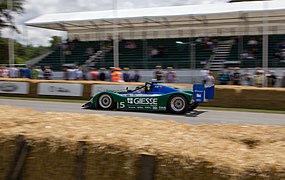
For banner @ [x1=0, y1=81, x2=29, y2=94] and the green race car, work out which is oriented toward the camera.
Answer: the banner

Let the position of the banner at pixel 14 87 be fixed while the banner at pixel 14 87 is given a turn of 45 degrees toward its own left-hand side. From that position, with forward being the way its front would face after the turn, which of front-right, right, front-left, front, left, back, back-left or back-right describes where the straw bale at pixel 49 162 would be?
front-right

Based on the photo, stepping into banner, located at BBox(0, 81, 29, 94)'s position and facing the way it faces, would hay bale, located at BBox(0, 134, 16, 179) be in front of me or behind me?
in front

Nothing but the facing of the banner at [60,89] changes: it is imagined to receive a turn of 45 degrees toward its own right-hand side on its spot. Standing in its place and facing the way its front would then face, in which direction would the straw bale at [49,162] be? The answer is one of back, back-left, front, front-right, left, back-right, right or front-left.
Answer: front-left

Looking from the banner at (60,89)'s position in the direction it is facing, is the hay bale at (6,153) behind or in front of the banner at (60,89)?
in front

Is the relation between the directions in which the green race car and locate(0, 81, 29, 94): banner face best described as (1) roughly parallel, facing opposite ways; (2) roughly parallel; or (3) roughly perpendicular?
roughly perpendicular

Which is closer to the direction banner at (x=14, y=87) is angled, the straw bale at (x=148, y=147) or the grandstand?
the straw bale

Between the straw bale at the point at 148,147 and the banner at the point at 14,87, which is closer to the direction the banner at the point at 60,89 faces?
the straw bale

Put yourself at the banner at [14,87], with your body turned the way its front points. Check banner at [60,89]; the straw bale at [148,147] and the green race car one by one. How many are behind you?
0

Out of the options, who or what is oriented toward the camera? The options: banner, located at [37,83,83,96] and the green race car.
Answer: the banner

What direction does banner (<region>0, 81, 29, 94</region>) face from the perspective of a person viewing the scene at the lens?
facing the viewer

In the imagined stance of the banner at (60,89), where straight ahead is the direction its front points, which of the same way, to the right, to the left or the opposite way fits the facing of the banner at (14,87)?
the same way

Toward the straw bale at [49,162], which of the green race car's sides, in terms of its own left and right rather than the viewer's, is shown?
left

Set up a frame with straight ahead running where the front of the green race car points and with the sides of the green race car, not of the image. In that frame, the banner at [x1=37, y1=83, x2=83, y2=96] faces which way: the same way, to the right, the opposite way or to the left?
to the left

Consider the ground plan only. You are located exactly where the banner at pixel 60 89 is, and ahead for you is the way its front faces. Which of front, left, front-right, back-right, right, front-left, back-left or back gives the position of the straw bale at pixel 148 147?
front

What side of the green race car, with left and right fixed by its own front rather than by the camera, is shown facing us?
left

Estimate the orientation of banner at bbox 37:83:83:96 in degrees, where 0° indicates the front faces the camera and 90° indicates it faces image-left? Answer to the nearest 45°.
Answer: approximately 0°

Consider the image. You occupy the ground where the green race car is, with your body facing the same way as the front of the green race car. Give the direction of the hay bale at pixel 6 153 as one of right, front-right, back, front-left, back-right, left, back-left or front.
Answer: left

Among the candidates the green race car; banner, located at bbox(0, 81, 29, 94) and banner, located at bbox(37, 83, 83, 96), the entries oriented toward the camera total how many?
2

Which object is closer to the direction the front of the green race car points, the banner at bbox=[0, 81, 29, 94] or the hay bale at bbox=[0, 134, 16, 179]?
the banner

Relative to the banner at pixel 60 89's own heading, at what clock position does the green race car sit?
The green race car is roughly at 11 o'clock from the banner.
